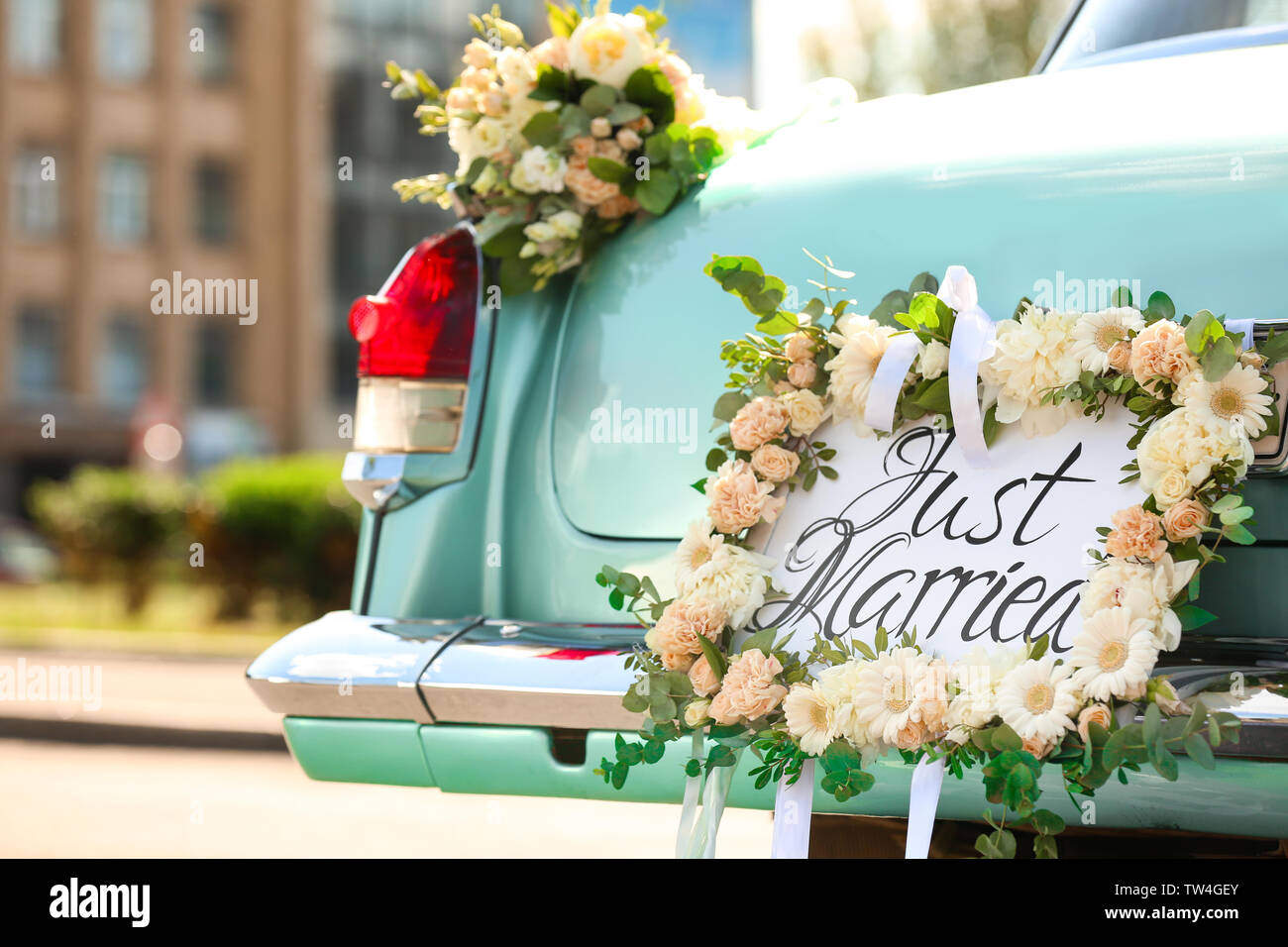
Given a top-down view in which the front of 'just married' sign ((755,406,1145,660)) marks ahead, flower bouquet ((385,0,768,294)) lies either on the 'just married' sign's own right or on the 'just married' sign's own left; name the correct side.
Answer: on the 'just married' sign's own right

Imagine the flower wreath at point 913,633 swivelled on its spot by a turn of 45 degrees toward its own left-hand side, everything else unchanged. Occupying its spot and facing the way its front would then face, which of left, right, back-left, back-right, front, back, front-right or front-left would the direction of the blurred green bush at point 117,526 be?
back

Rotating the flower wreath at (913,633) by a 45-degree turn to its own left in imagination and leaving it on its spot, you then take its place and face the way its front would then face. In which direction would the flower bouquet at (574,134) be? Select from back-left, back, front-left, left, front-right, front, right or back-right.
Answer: back

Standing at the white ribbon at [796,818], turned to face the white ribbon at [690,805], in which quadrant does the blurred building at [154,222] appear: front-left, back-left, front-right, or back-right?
front-right

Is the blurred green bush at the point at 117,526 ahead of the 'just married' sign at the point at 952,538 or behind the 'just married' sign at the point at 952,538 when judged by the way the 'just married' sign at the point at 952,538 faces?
behind

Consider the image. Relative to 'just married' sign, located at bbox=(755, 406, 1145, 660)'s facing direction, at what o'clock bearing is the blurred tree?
The blurred tree is roughly at 6 o'clock from the 'just married' sign.

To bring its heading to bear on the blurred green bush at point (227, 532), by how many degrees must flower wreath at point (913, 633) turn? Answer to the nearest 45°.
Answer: approximately 135° to its right

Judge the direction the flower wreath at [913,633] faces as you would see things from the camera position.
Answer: facing the viewer

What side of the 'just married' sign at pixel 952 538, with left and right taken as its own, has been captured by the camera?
front

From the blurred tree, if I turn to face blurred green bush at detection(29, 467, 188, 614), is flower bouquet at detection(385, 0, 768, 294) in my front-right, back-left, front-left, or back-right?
front-left

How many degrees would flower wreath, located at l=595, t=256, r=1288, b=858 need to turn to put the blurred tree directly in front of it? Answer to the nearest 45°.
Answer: approximately 180°
